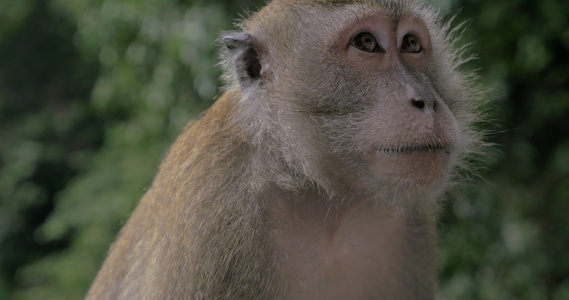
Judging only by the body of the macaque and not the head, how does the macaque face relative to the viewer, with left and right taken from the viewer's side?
facing the viewer and to the right of the viewer
